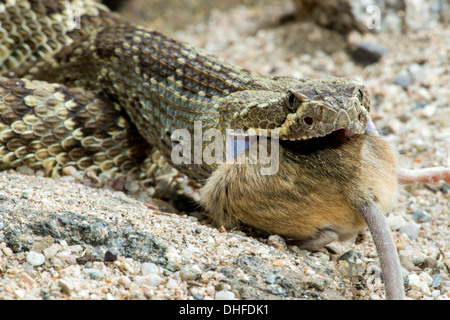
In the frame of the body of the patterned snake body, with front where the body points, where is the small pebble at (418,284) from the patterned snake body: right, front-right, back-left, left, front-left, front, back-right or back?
front

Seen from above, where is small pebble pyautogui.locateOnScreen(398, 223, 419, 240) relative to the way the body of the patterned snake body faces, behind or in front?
in front

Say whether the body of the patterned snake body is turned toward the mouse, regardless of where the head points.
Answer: yes

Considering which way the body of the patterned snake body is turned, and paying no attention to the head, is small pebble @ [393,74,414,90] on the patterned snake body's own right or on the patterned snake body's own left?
on the patterned snake body's own left

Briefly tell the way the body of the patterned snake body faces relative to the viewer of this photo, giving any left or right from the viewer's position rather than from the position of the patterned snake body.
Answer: facing the viewer and to the right of the viewer

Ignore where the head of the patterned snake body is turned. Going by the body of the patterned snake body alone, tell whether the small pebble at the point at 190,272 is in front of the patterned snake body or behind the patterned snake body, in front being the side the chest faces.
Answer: in front

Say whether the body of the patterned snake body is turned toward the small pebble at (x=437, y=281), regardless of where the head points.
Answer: yes
